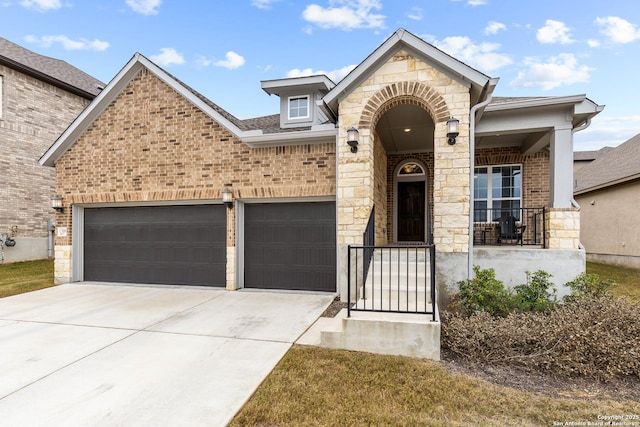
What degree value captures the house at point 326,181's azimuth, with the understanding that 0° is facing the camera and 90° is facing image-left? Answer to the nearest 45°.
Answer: approximately 0°

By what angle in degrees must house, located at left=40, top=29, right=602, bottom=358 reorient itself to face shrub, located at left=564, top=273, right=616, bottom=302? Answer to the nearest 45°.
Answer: approximately 45° to its left

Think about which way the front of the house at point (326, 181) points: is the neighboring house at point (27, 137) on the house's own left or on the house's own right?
on the house's own right

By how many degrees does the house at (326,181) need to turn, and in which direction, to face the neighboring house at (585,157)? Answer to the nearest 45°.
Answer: approximately 135° to its left

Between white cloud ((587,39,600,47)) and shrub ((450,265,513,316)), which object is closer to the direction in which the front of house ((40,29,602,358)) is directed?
the shrub

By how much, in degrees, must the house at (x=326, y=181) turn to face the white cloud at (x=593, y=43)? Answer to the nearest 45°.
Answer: approximately 135° to its left

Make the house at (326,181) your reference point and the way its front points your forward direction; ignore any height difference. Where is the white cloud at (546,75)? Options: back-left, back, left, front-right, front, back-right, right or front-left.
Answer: back-left

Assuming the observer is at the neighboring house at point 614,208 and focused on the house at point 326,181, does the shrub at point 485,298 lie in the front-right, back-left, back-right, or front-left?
front-left

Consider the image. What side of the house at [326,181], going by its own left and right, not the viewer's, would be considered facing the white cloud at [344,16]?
back

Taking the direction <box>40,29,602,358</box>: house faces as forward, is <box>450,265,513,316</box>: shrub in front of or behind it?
in front
